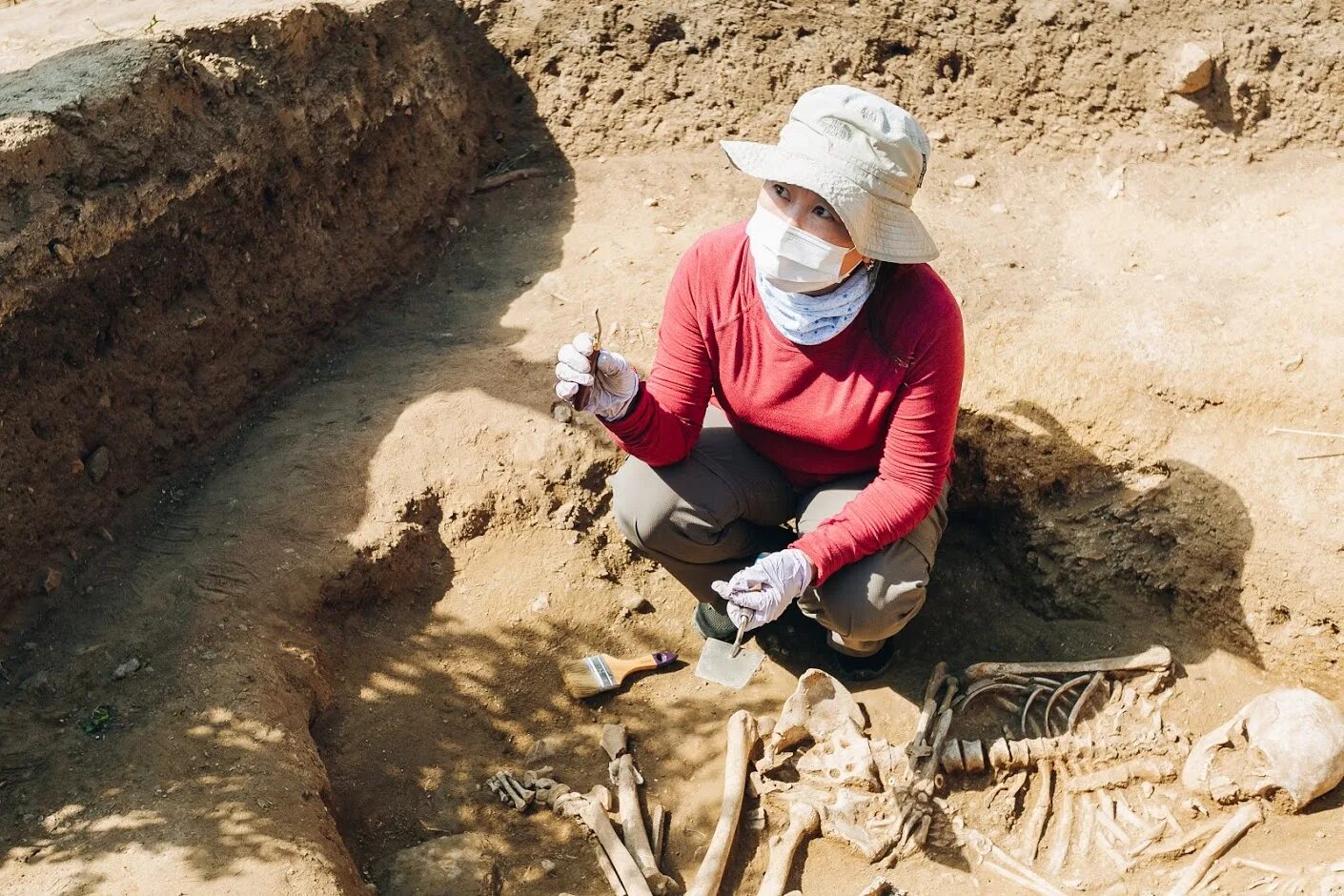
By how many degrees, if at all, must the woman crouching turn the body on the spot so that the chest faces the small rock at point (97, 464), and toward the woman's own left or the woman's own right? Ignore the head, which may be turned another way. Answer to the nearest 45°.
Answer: approximately 45° to the woman's own right

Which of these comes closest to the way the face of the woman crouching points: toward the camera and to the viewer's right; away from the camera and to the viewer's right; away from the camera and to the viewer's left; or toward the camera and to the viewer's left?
toward the camera and to the viewer's left

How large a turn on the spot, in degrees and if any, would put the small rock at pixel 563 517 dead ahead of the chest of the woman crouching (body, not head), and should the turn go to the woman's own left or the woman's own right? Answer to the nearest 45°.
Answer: approximately 90° to the woman's own right

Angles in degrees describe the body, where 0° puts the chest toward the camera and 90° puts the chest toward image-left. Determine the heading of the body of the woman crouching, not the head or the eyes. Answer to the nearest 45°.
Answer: approximately 45°

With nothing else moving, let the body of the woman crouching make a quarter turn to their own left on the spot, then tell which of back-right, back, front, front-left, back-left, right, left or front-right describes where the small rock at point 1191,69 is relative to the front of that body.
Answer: left

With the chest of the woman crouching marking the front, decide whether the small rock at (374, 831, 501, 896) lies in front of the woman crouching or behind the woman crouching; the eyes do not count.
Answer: in front

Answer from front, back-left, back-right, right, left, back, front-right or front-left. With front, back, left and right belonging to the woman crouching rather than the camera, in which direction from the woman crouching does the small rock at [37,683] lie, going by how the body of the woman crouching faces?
front-right

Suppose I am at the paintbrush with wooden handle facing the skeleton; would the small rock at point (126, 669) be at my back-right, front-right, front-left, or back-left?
back-right
